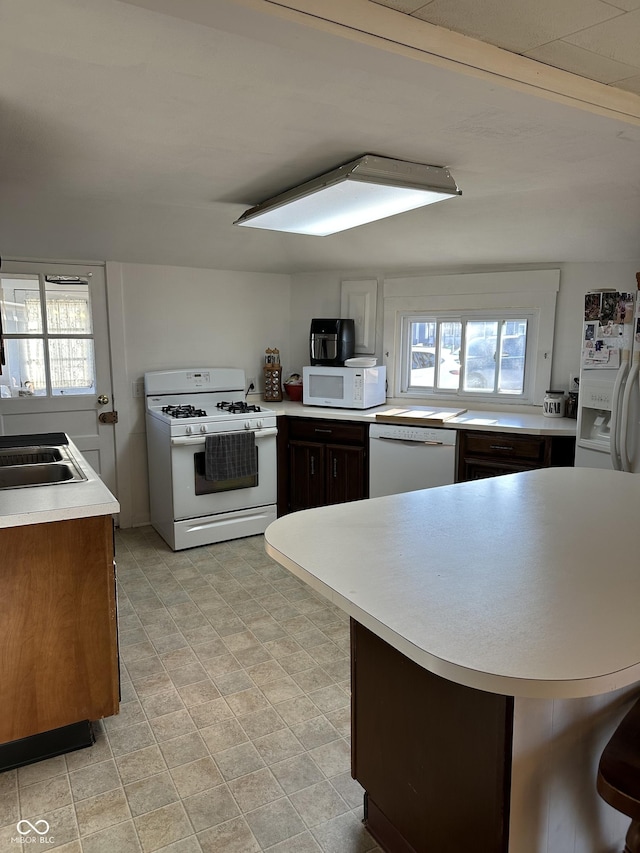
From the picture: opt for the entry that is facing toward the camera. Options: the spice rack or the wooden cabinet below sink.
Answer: the spice rack

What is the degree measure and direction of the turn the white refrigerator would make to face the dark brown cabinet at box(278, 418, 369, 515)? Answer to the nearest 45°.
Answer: approximately 45° to its right

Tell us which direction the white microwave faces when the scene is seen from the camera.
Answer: facing the viewer and to the left of the viewer

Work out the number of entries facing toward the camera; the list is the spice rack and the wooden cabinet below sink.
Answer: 1

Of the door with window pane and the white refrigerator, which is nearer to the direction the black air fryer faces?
the door with window pane

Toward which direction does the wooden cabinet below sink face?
to the viewer's right

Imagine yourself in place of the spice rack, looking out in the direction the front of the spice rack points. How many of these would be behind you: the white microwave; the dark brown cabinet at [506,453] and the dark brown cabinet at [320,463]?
0

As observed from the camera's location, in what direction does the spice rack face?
facing the viewer

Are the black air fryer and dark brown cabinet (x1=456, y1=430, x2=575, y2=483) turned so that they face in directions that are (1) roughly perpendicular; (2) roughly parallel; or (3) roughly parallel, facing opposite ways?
roughly parallel

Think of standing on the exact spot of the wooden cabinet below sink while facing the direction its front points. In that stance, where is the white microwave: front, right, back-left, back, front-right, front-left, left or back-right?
front-left

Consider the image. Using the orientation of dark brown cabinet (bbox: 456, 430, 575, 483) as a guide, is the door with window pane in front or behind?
in front

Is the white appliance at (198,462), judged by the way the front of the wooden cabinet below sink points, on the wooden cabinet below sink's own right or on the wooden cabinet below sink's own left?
on the wooden cabinet below sink's own left

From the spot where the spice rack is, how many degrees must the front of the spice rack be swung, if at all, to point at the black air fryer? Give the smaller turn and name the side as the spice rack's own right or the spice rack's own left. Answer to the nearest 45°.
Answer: approximately 45° to the spice rack's own left

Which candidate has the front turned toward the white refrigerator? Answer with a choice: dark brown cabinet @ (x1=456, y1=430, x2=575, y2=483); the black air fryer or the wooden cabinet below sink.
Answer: the wooden cabinet below sink

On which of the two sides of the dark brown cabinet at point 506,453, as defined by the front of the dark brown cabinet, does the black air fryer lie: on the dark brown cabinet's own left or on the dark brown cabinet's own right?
on the dark brown cabinet's own right

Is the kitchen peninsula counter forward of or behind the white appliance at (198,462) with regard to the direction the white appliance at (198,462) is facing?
forward

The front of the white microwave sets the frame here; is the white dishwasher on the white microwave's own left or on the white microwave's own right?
on the white microwave's own left

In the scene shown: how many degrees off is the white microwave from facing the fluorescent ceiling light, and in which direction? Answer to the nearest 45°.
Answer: approximately 45° to its left

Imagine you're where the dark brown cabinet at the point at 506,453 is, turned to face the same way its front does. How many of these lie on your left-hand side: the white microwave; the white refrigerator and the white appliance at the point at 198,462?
1
